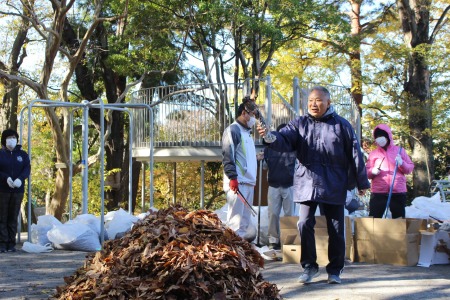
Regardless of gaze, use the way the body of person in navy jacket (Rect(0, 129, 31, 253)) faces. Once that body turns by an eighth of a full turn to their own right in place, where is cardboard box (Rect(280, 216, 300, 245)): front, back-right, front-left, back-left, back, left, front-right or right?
left

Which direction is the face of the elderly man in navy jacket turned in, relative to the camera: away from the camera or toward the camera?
toward the camera

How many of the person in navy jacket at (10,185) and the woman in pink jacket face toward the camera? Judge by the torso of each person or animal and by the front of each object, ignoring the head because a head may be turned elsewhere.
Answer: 2

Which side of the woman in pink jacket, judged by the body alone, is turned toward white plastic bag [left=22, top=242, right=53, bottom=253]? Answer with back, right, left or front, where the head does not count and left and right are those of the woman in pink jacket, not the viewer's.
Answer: right

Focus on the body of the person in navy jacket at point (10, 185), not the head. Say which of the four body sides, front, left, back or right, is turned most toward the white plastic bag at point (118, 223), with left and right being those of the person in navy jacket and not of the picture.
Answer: left

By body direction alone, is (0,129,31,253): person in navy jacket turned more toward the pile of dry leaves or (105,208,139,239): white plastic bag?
the pile of dry leaves

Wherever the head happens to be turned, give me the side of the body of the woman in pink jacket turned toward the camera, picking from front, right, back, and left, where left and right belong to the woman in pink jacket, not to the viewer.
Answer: front

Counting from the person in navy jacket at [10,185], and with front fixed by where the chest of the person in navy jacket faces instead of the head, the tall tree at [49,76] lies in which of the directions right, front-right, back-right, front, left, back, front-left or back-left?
back

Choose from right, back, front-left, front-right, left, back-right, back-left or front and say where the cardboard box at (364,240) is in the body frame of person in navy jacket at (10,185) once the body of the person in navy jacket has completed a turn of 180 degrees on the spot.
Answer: back-right

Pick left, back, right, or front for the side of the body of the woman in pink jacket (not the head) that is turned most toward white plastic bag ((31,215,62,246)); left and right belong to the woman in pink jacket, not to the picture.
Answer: right

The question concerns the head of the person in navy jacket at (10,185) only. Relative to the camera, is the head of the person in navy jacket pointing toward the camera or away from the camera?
toward the camera

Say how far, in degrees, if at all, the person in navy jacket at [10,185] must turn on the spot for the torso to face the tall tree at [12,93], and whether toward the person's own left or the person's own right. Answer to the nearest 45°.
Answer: approximately 180°

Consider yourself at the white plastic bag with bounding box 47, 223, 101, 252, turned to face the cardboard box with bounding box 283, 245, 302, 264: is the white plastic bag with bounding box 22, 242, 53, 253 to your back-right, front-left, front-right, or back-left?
back-right

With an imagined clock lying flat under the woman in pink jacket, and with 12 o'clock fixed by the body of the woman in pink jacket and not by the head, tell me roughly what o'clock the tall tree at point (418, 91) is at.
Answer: The tall tree is roughly at 6 o'clock from the woman in pink jacket.

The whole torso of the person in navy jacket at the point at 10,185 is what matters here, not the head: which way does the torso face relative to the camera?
toward the camera
